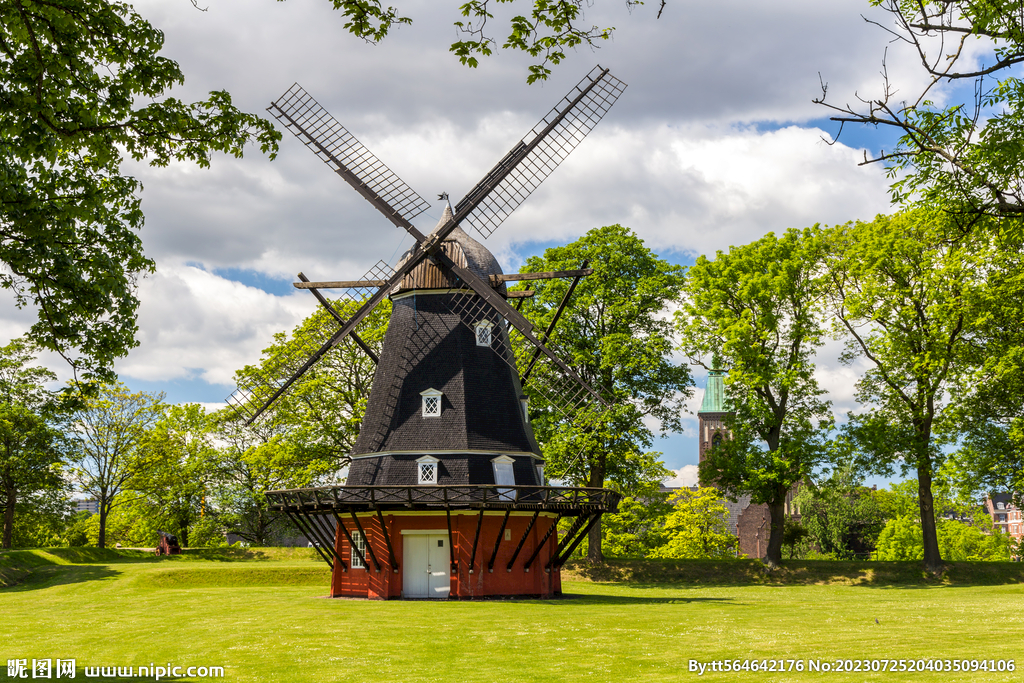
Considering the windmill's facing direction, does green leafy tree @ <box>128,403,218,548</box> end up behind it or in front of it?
behind

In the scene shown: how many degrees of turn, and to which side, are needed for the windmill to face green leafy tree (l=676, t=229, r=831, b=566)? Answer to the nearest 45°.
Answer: approximately 135° to its left

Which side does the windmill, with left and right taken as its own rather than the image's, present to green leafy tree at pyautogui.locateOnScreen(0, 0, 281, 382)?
front

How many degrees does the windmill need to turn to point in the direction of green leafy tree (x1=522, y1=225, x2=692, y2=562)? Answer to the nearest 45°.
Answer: approximately 135° to its left

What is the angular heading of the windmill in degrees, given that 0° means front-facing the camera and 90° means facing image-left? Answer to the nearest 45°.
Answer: approximately 0°

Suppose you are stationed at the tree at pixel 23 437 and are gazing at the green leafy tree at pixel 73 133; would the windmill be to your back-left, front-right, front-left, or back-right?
front-left

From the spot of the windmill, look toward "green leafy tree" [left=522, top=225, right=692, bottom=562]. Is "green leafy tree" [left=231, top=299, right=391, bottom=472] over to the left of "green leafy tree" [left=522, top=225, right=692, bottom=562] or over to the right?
left

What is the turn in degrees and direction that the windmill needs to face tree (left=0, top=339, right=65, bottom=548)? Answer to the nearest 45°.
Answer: approximately 135° to its right

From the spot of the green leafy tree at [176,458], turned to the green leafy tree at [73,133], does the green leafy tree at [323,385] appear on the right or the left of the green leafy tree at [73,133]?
left

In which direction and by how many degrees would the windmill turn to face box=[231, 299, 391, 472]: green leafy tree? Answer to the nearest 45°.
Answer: approximately 180°
